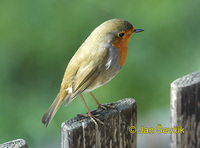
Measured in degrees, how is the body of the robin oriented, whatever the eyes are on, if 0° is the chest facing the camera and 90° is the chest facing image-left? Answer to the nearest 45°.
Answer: approximately 270°

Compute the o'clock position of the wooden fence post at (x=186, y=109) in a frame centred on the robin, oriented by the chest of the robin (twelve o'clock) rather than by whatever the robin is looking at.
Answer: The wooden fence post is roughly at 1 o'clock from the robin.
